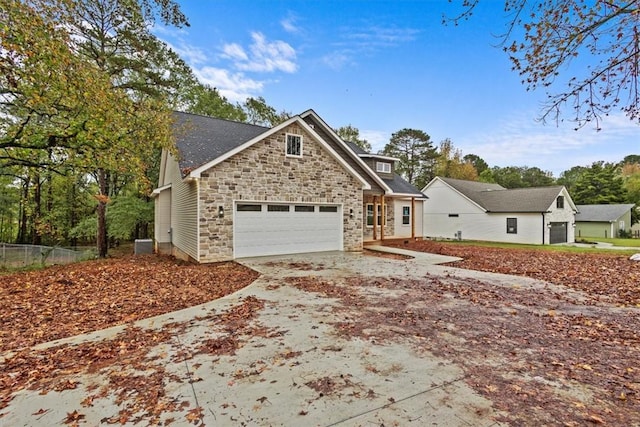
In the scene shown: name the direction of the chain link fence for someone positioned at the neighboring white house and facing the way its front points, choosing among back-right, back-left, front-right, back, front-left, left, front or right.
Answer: right

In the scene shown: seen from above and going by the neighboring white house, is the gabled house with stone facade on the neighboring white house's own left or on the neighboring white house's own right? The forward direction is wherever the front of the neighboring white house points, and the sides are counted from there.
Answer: on the neighboring white house's own right

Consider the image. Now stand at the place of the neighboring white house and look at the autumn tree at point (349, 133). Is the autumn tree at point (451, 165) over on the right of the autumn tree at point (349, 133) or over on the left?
right

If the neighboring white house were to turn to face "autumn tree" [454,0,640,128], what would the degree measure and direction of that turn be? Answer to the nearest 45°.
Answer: approximately 45° to its right

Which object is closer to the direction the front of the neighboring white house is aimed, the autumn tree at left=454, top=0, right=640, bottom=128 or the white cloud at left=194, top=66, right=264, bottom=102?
the autumn tree

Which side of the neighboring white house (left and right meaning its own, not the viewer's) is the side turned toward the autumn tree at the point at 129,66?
right

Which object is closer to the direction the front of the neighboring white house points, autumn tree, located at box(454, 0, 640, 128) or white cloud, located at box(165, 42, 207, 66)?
the autumn tree
